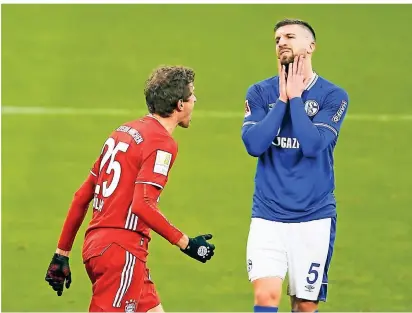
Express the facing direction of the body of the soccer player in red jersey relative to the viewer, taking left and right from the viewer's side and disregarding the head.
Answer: facing away from the viewer and to the right of the viewer

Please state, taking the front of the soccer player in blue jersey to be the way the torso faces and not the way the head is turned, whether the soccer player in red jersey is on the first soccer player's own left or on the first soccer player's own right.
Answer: on the first soccer player's own right

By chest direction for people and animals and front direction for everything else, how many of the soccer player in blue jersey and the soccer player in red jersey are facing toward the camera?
1

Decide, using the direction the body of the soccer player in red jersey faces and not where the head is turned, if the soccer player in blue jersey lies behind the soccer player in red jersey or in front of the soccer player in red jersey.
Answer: in front

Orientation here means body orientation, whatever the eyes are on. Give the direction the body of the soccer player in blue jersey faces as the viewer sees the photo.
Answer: toward the camera

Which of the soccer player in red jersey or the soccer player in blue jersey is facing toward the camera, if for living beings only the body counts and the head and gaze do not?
the soccer player in blue jersey
